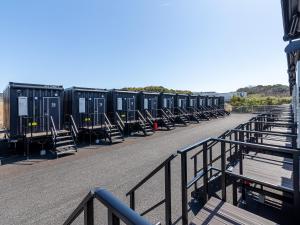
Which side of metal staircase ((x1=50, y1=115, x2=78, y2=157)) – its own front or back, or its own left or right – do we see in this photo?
front

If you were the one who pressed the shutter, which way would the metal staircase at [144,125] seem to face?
facing the viewer and to the right of the viewer

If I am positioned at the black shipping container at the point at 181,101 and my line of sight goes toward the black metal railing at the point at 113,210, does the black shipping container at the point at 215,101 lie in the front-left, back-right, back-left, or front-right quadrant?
back-left

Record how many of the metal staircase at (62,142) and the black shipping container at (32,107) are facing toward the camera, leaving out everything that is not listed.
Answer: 2

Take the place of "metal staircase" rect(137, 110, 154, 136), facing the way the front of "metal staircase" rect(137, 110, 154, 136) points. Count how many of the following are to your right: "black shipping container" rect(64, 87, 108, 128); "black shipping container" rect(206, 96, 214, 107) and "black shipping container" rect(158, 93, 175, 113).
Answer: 1

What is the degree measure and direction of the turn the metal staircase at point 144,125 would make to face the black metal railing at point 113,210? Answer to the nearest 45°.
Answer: approximately 45° to its right

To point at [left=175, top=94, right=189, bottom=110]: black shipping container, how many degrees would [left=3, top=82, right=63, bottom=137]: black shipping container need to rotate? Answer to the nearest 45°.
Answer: approximately 135° to its left

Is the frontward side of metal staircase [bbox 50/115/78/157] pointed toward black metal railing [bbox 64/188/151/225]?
yes

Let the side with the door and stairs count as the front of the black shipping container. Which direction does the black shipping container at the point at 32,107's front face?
toward the camera

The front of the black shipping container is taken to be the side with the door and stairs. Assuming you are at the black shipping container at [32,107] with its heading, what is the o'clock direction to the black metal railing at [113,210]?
The black metal railing is roughly at 12 o'clock from the black shipping container.

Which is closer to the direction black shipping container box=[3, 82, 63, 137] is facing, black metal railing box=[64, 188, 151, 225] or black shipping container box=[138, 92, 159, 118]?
the black metal railing

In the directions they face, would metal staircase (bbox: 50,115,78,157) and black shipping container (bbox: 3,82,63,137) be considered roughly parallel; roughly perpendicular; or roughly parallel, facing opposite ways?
roughly parallel
